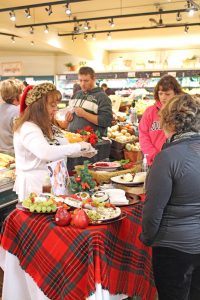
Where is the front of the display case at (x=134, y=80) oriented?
toward the camera

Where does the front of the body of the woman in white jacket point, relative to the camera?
to the viewer's right

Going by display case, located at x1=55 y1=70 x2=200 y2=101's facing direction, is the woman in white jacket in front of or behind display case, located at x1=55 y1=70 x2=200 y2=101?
in front

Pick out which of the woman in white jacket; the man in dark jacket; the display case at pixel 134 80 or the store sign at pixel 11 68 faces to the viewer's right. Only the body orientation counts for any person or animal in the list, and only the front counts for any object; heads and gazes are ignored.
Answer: the woman in white jacket

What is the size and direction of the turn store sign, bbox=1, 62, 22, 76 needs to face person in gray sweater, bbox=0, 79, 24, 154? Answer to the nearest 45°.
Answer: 0° — it already faces them

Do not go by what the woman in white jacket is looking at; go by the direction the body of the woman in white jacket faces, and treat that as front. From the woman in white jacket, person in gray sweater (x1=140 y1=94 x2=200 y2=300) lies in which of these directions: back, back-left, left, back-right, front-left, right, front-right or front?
front-right

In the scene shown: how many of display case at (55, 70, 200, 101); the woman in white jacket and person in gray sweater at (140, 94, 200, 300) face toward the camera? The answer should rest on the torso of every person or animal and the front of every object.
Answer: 1

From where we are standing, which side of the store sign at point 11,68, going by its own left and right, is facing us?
front

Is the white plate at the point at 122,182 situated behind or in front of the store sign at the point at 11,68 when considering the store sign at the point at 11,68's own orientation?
in front

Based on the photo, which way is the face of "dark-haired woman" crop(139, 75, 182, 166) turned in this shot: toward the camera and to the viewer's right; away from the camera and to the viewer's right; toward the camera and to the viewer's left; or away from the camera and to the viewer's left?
toward the camera and to the viewer's left

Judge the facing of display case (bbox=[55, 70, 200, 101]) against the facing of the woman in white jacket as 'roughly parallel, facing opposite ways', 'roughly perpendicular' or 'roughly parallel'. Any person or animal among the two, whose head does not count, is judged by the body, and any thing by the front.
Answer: roughly perpendicular

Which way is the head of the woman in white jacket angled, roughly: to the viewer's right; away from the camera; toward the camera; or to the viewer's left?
to the viewer's right

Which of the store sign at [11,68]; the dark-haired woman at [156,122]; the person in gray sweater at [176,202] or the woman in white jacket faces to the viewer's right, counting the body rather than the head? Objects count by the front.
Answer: the woman in white jacket

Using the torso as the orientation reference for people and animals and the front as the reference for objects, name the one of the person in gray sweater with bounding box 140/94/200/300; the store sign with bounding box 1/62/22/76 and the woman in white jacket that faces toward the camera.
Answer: the store sign

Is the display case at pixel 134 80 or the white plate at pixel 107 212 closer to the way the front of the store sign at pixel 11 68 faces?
the white plate

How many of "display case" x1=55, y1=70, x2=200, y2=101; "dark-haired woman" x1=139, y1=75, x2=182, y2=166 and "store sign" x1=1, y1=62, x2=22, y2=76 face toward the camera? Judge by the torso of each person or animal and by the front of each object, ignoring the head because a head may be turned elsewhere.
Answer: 3
